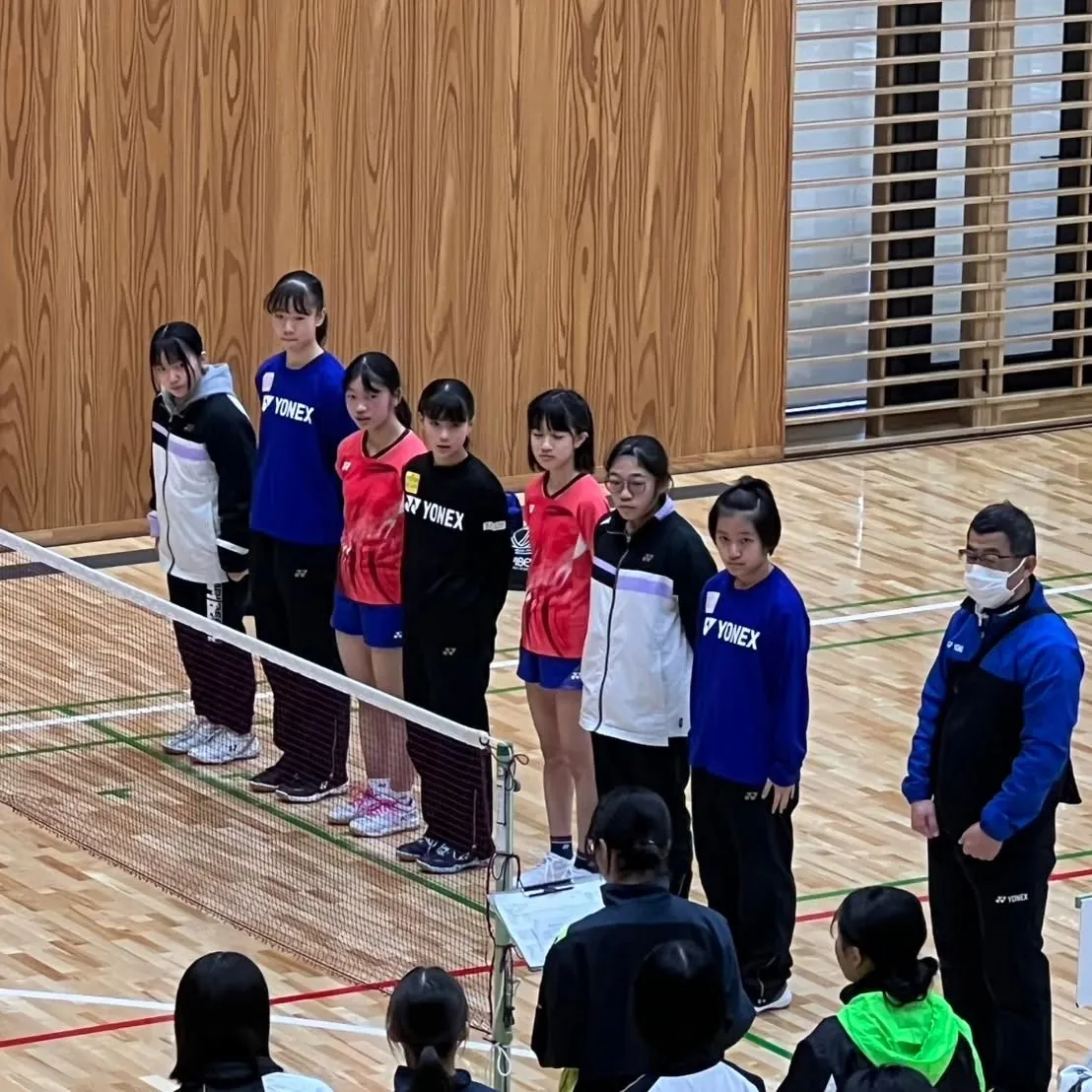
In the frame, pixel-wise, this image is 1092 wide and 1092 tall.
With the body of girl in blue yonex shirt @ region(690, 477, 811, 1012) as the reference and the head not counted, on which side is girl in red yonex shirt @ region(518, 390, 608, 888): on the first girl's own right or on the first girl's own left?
on the first girl's own right

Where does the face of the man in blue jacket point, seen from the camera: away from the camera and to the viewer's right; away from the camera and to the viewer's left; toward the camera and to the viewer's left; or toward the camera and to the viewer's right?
toward the camera and to the viewer's left

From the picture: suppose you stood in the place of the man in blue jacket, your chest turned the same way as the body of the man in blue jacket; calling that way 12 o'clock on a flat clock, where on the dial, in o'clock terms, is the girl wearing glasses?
The girl wearing glasses is roughly at 3 o'clock from the man in blue jacket.

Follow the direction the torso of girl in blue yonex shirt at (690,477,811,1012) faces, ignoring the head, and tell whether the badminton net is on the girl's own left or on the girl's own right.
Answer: on the girl's own right

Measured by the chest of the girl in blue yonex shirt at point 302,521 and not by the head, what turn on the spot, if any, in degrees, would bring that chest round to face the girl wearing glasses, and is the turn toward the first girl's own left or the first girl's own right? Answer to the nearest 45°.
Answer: approximately 90° to the first girl's own left

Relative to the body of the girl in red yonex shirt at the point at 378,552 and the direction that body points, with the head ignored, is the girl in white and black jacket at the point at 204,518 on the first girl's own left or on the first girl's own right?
on the first girl's own right

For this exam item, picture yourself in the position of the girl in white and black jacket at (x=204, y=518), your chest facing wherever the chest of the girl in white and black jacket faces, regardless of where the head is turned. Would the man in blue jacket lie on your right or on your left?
on your left

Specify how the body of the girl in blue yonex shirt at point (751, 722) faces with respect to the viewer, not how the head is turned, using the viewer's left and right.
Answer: facing the viewer and to the left of the viewer

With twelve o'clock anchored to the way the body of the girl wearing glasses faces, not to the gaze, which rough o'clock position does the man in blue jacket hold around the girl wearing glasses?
The man in blue jacket is roughly at 9 o'clock from the girl wearing glasses.

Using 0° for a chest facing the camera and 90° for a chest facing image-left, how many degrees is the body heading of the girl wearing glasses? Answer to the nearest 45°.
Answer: approximately 45°

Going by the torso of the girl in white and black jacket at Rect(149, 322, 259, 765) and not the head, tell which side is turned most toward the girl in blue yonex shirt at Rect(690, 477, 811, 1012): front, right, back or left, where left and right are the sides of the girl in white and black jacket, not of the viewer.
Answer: left

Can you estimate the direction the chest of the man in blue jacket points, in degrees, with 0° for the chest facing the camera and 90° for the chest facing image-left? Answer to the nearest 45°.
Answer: approximately 45°

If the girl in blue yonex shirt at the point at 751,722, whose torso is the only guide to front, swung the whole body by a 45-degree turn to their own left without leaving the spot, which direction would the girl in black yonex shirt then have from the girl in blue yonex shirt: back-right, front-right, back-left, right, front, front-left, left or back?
back-right

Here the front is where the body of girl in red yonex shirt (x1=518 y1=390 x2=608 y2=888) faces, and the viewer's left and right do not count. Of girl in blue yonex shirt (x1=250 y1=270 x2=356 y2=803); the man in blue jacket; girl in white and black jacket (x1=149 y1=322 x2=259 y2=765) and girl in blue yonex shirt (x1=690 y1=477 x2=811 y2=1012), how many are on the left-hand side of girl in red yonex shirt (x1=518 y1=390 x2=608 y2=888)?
2

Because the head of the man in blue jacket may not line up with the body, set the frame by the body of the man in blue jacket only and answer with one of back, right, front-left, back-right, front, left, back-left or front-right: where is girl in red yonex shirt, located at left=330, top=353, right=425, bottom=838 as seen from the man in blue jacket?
right

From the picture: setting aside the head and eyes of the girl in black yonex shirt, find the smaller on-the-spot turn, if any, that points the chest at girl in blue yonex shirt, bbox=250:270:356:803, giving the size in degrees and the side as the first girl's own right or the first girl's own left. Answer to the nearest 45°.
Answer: approximately 90° to the first girl's own right
